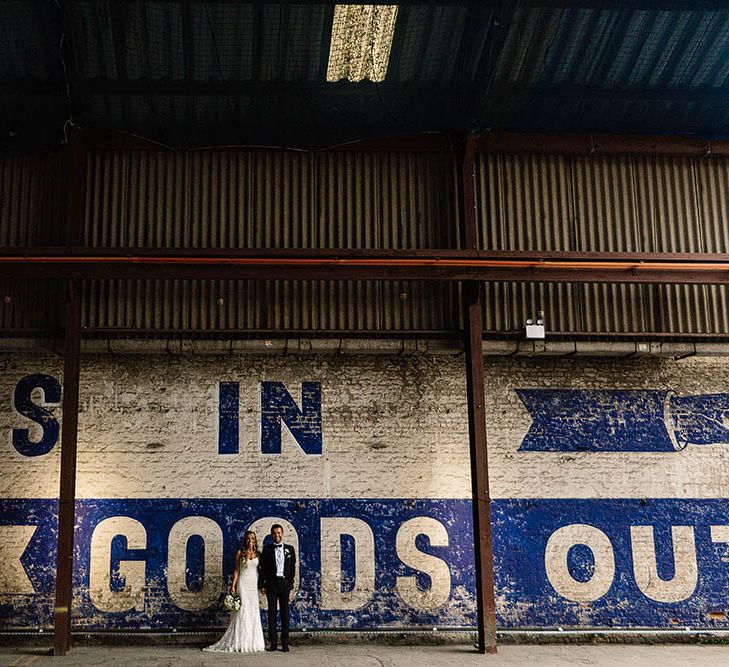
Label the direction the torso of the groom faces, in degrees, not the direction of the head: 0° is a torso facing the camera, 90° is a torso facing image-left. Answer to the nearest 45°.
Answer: approximately 0°

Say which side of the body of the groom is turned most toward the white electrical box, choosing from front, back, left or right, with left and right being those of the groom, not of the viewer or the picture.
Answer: left

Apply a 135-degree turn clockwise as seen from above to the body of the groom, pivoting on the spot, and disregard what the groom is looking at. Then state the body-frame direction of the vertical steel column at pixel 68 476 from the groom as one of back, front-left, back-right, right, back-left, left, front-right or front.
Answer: front-left
